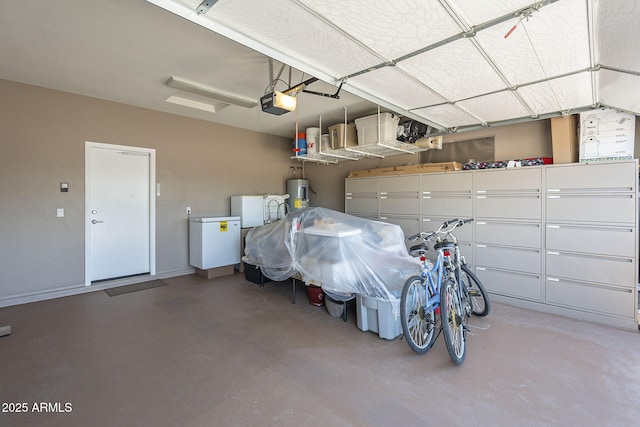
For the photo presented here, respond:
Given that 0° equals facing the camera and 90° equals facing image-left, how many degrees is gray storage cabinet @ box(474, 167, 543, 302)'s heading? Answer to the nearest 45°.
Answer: approximately 45°

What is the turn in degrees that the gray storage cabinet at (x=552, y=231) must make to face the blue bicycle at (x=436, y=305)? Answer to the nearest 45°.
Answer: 0° — it already faces it

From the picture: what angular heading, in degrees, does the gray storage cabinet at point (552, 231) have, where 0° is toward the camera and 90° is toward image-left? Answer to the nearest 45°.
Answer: approximately 45°

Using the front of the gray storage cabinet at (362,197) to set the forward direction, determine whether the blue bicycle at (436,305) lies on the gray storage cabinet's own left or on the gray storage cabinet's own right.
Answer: on the gray storage cabinet's own left
